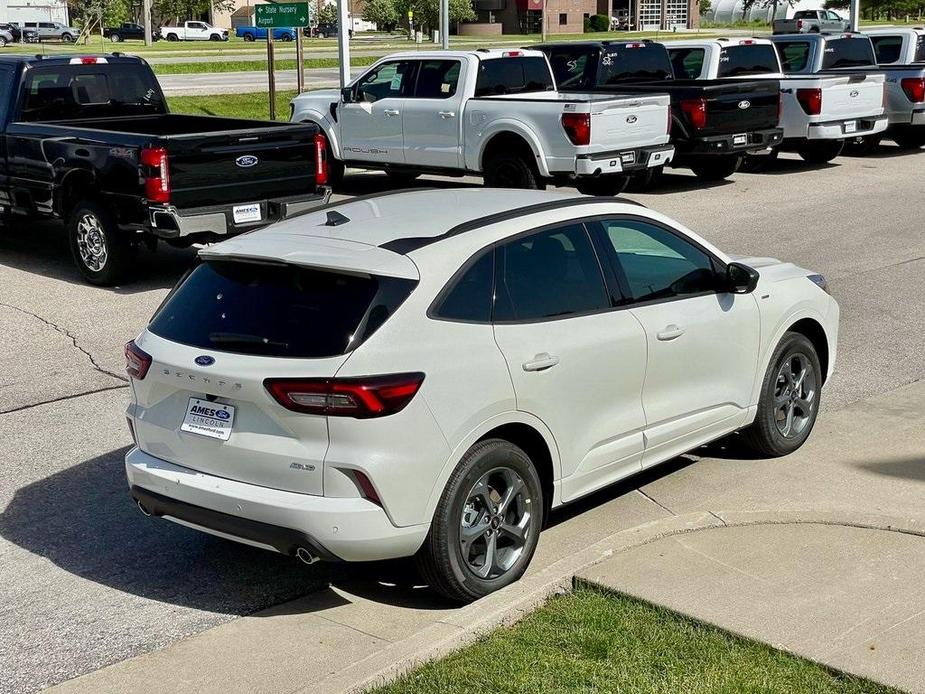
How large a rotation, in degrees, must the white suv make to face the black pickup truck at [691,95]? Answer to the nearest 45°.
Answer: approximately 45° to its left

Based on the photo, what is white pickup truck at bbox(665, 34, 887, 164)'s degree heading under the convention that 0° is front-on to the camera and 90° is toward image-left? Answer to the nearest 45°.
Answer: approximately 135°

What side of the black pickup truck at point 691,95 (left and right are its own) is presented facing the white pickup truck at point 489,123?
left

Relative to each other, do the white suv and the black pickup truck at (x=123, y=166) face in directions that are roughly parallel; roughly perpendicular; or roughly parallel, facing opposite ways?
roughly perpendicular

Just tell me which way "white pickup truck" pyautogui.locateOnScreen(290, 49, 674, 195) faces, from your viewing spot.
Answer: facing away from the viewer and to the left of the viewer

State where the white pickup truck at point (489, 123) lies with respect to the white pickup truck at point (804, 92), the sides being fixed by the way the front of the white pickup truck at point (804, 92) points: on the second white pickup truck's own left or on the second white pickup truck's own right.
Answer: on the second white pickup truck's own left

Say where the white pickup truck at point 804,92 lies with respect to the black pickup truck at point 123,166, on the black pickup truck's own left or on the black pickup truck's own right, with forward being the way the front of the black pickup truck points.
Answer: on the black pickup truck's own right

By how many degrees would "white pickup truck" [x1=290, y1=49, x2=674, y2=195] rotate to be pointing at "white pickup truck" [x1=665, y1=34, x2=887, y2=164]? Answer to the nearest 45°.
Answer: approximately 90° to its right

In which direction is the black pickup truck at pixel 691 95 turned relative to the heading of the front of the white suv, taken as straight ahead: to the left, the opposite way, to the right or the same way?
to the left

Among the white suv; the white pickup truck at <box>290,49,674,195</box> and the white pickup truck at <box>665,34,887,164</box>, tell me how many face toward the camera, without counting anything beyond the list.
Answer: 0

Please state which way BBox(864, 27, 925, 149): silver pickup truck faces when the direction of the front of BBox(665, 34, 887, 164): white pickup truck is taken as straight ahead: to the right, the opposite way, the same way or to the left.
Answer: the same way

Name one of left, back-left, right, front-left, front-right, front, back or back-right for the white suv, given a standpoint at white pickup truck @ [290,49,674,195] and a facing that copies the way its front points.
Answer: back-left

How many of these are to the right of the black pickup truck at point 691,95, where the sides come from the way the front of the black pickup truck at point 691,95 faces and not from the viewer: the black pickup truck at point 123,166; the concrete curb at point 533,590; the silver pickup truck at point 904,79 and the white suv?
1

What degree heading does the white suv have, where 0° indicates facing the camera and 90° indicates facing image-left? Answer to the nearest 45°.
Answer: approximately 225°

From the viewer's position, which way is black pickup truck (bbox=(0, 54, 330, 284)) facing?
facing away from the viewer and to the left of the viewer

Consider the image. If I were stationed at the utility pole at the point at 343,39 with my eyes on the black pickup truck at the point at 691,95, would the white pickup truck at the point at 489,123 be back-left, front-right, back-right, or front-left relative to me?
front-right

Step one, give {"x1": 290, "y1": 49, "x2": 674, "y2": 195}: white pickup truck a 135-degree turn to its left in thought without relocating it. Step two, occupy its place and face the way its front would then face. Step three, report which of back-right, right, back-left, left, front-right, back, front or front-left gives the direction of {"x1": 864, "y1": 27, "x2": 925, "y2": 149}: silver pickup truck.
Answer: back-left

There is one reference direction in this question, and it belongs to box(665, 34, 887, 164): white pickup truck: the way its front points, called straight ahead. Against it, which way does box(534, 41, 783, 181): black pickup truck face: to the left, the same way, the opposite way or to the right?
the same way

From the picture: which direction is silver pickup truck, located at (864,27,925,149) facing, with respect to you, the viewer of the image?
facing away from the viewer and to the left of the viewer

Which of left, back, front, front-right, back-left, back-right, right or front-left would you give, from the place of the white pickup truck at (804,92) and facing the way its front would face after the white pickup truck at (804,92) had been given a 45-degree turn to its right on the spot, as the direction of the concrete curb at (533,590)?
back

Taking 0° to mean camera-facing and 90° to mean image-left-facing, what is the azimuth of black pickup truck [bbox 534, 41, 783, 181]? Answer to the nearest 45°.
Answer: approximately 135°
